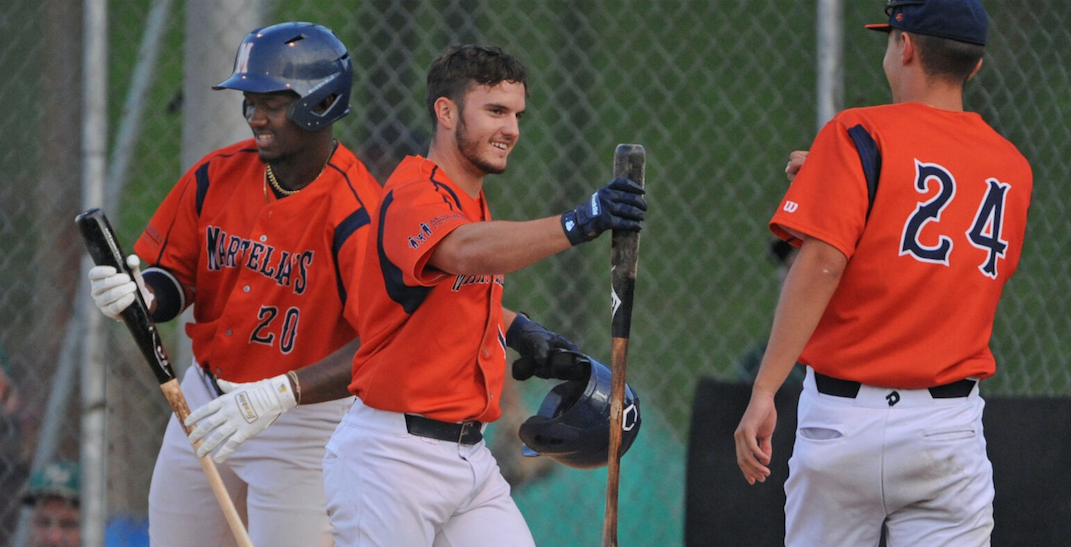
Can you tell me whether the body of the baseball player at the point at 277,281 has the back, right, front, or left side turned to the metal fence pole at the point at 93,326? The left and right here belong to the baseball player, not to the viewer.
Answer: back

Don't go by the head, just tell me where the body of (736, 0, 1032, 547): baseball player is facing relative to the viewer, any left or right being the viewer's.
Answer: facing away from the viewer and to the left of the viewer

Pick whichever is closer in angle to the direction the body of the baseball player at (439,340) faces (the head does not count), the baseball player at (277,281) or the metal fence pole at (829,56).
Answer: the metal fence pole

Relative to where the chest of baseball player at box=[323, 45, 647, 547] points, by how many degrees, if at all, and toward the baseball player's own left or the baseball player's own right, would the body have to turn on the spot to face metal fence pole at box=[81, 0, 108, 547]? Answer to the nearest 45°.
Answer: approximately 180°

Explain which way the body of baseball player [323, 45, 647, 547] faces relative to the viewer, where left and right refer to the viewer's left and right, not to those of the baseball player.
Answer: facing the viewer and to the right of the viewer

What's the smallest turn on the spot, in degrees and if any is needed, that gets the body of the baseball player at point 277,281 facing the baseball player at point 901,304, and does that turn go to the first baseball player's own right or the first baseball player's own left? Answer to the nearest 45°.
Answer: approximately 90° to the first baseball player's own left

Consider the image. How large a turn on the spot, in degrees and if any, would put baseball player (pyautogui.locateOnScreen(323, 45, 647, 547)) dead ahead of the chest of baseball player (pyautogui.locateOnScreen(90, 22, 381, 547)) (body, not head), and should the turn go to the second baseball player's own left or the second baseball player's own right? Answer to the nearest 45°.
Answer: approximately 90° to the second baseball player's own left

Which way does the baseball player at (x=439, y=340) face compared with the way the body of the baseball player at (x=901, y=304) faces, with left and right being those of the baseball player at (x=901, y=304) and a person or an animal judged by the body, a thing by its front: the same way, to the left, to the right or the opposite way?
the opposite way

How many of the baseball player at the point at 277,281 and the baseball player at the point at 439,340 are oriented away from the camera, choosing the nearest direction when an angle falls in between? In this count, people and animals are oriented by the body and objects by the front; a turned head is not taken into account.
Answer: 0

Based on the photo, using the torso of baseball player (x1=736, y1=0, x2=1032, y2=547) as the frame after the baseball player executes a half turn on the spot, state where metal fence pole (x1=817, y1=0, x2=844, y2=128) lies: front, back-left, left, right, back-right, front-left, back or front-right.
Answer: back-left

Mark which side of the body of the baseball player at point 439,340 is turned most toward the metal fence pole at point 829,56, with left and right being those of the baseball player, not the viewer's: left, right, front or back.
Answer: left

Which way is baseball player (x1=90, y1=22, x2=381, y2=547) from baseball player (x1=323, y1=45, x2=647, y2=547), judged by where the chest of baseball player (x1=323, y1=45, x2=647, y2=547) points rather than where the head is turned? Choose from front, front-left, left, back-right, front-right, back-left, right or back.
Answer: back

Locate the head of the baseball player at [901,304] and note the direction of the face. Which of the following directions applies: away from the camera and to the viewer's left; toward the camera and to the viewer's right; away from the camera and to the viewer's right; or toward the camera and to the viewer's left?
away from the camera and to the viewer's left

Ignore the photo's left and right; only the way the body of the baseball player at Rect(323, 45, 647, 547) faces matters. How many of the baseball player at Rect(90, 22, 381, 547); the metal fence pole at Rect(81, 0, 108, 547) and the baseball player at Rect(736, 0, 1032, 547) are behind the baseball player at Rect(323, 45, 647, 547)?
2
